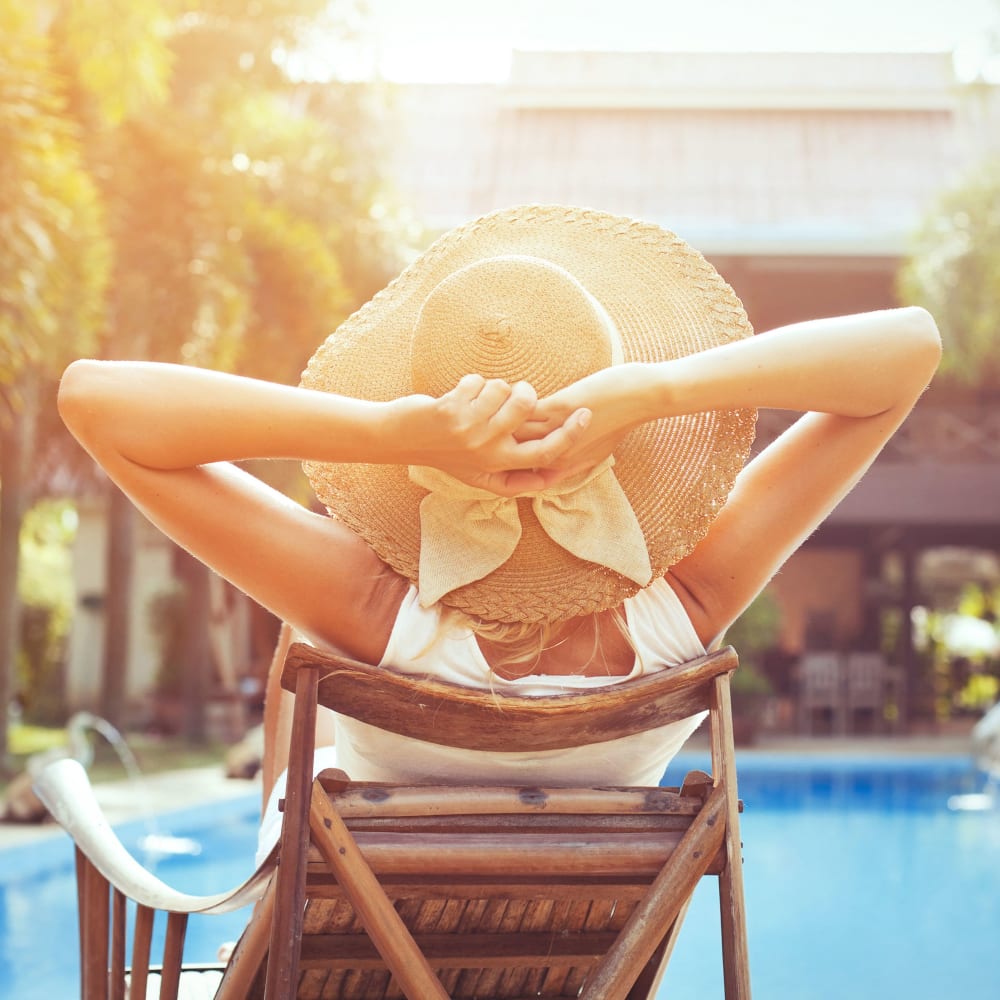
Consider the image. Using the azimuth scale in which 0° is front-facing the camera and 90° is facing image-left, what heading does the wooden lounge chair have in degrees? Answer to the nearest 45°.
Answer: approximately 180°

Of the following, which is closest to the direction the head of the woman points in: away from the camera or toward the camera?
away from the camera

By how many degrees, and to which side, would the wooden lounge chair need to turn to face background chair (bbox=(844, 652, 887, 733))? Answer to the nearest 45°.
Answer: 0° — it already faces it

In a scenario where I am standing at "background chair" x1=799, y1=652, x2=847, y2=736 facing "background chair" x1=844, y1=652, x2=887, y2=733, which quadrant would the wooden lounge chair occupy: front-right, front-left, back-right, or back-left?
back-right

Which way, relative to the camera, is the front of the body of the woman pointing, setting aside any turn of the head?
away from the camera

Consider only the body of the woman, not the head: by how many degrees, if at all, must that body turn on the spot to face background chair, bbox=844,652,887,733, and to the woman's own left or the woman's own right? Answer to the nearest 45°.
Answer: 0° — they already face it
